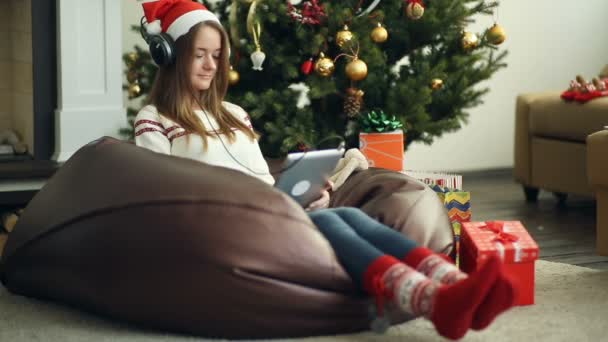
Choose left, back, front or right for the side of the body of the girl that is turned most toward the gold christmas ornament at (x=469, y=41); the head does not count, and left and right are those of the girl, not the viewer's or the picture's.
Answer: left

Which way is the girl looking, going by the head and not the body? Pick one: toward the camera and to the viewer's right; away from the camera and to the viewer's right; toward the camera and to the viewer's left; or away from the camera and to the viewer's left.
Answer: toward the camera and to the viewer's right

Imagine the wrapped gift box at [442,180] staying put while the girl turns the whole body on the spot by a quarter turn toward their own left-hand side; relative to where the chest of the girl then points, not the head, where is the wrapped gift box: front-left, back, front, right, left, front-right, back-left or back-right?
front

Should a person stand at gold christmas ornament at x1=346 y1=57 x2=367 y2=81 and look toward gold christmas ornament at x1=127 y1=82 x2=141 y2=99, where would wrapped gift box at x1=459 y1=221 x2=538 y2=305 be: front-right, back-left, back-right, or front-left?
back-left

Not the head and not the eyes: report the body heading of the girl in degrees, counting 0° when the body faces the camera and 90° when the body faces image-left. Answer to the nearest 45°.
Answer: approximately 315°

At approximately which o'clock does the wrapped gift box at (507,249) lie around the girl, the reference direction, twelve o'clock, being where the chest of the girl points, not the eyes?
The wrapped gift box is roughly at 11 o'clock from the girl.

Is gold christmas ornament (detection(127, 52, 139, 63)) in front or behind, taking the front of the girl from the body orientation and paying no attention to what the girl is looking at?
behind

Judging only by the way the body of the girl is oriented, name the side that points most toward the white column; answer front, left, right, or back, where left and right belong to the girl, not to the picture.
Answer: back
